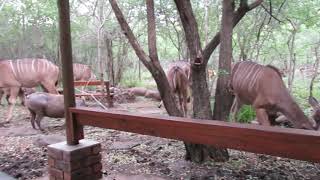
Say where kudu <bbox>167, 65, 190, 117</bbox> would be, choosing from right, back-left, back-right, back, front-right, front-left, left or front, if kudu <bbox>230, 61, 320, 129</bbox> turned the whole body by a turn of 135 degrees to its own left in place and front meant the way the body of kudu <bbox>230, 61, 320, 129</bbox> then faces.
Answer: front

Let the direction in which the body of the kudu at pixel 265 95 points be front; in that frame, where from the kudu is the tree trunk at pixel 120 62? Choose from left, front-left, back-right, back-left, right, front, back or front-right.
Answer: back-left

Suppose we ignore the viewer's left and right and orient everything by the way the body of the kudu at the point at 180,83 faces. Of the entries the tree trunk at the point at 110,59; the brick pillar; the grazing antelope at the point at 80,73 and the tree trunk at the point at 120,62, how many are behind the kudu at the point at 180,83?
1

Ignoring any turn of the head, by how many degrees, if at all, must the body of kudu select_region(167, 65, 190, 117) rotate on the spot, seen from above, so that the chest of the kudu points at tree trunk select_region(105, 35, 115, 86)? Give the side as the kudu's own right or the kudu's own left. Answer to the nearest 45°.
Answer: approximately 45° to the kudu's own left

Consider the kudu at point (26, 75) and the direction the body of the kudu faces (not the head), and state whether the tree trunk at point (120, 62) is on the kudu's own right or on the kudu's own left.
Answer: on the kudu's own right

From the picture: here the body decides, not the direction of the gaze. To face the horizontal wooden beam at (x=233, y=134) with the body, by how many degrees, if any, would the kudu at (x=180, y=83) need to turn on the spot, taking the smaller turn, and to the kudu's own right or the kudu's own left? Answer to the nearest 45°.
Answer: approximately 180°

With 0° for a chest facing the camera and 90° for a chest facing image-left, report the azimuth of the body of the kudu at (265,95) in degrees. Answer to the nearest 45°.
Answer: approximately 270°

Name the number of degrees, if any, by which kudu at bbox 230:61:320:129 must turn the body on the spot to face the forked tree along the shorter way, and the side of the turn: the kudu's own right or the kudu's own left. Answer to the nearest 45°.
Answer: approximately 135° to the kudu's own right

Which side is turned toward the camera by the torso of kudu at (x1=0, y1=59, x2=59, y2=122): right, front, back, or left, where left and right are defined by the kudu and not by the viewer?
left
